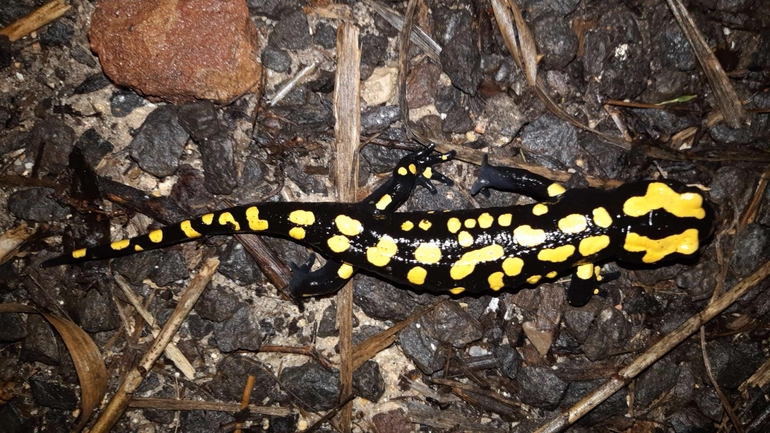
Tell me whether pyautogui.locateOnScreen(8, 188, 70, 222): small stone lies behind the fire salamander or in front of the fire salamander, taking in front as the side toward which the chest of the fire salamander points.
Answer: behind

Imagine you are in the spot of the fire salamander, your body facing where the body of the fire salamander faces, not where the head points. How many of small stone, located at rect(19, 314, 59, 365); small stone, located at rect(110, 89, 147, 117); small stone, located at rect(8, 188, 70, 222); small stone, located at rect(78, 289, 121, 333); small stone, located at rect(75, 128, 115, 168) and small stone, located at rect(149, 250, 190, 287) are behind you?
6

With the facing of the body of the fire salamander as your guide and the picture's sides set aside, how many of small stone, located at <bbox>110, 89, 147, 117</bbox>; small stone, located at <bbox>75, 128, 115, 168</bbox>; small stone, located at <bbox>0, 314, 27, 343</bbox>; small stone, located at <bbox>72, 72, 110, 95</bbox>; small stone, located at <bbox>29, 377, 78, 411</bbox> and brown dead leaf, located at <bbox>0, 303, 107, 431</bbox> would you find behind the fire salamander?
6

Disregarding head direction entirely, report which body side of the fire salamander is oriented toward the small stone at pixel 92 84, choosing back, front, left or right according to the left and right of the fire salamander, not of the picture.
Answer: back

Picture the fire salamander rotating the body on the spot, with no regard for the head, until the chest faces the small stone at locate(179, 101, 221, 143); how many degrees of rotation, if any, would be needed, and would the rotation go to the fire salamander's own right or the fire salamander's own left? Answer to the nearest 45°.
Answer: approximately 180°

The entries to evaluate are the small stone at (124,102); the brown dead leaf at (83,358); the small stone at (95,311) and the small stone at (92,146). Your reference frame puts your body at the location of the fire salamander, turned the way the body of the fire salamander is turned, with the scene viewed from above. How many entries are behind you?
4

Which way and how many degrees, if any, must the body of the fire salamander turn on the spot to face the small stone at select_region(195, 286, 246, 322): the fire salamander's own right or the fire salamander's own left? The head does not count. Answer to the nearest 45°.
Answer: approximately 180°

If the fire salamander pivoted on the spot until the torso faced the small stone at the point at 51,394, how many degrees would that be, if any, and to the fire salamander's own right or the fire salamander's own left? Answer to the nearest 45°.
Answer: approximately 180°

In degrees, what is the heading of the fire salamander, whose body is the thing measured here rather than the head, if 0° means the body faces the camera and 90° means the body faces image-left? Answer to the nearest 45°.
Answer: approximately 270°

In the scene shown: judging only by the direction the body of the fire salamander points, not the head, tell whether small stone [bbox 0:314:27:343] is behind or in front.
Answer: behind

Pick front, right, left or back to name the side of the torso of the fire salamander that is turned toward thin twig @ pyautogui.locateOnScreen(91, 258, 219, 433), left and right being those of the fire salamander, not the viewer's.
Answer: back

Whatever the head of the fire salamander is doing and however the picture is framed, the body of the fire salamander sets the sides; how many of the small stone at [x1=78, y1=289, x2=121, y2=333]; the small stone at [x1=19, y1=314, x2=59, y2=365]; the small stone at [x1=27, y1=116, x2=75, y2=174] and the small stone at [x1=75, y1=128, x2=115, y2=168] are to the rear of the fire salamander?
4
